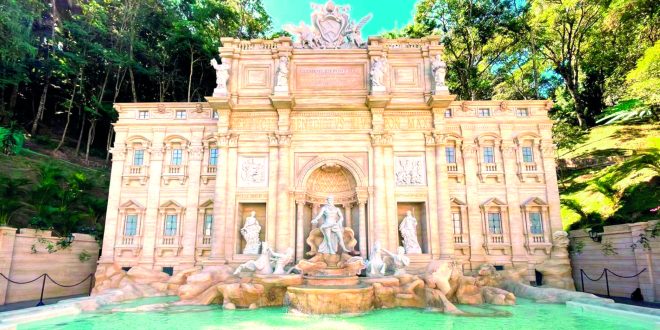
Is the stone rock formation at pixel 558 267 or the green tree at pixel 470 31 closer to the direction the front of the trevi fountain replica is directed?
the stone rock formation

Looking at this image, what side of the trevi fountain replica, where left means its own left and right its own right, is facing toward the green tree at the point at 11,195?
right

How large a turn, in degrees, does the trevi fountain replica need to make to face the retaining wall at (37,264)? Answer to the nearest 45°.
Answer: approximately 90° to its right

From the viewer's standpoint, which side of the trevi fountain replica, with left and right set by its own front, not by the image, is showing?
front

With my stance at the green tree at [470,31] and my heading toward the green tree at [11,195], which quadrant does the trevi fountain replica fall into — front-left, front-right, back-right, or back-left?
front-left

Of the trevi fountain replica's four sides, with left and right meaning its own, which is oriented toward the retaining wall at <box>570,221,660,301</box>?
left
